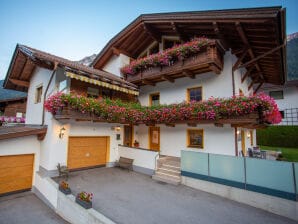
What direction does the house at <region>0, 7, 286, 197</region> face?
toward the camera

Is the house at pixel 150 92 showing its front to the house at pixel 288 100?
no

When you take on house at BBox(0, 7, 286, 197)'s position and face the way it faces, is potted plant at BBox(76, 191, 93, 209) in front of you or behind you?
in front

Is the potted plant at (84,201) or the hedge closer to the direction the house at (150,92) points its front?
the potted plant

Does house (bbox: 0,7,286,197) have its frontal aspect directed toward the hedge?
no
